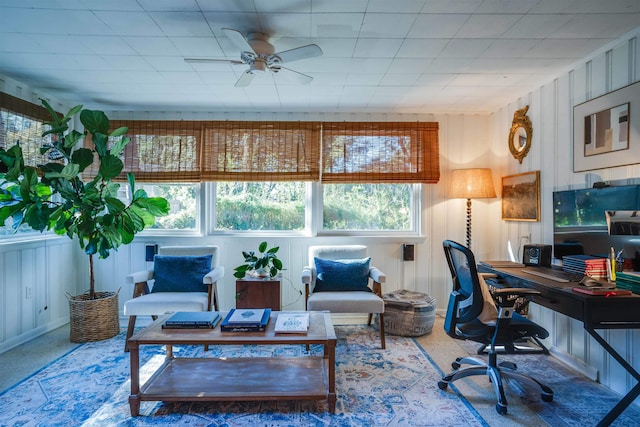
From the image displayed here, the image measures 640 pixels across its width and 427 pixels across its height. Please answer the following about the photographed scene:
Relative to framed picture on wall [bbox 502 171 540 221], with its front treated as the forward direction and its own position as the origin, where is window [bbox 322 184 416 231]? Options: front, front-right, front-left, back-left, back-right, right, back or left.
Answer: front-right

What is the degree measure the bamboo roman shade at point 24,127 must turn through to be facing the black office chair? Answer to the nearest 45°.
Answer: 0° — it already faces it

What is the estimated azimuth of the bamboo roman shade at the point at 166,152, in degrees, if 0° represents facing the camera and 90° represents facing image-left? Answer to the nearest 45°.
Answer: approximately 0°

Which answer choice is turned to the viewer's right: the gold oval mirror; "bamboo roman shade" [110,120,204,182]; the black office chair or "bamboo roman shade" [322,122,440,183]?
the black office chair

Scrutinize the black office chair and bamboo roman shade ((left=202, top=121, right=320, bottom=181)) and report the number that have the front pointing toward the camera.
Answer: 1

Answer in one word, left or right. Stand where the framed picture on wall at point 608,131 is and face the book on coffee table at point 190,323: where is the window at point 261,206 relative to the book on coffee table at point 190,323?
right

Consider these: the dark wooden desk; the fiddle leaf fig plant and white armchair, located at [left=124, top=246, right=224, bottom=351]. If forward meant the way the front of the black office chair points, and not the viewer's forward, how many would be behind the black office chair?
2

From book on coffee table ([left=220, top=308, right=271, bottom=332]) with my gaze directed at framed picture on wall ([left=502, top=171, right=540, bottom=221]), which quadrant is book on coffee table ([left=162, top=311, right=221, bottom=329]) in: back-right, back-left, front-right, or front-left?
back-left

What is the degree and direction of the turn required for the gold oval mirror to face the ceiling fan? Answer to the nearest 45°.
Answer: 0° — it already faces it

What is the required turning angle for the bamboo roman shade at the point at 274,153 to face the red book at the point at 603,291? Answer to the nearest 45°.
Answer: approximately 45° to its left

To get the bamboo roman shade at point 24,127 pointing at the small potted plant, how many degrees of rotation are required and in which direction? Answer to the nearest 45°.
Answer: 0° — it already faces it

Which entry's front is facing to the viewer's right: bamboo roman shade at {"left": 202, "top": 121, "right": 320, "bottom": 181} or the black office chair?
the black office chair

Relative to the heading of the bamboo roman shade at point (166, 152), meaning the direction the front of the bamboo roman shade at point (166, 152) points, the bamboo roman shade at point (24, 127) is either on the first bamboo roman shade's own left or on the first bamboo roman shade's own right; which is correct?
on the first bamboo roman shade's own right

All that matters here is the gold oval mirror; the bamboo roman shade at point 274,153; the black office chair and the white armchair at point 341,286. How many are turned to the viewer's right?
1

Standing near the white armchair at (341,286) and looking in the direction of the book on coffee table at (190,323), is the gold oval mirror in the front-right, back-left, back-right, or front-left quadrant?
back-left

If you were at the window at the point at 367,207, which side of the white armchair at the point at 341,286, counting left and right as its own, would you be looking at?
back
